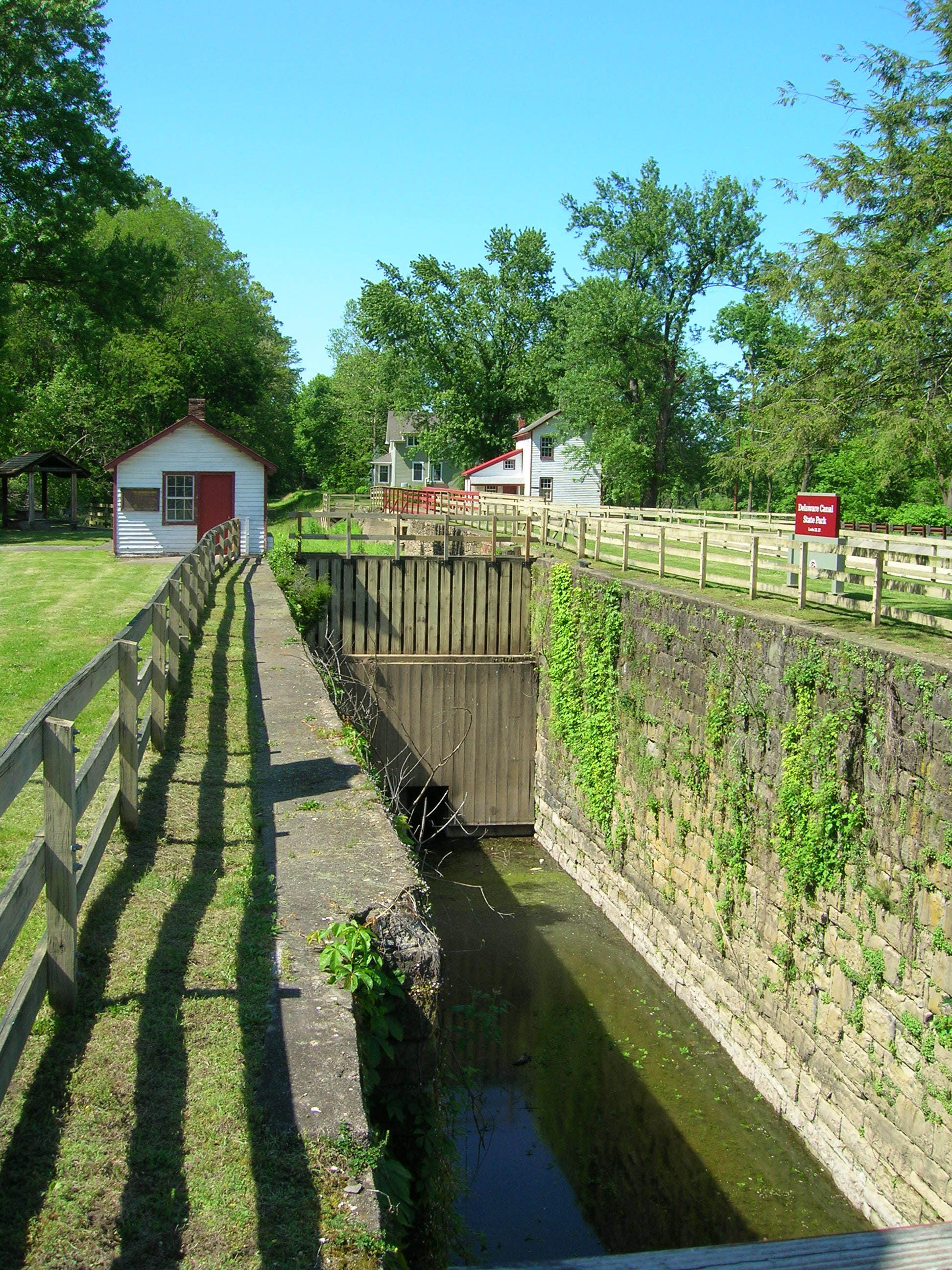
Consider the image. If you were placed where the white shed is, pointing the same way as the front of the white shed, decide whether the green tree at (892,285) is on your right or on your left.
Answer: on your left

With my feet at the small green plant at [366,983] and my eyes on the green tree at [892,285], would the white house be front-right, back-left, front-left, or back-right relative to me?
front-left

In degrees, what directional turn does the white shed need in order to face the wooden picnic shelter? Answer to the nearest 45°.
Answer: approximately 135° to its right

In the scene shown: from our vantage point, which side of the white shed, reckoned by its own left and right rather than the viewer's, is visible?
front

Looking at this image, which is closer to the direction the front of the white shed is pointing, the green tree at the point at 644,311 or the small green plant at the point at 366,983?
the small green plant

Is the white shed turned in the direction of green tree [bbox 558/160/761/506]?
no

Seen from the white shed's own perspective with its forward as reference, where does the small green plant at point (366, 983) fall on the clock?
The small green plant is roughly at 12 o'clock from the white shed.

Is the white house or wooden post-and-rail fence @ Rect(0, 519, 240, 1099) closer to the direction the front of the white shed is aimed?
the wooden post-and-rail fence

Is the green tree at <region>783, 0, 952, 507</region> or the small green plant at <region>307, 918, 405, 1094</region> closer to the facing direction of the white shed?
the small green plant

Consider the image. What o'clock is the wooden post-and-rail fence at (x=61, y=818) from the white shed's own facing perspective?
The wooden post-and-rail fence is roughly at 12 o'clock from the white shed.
